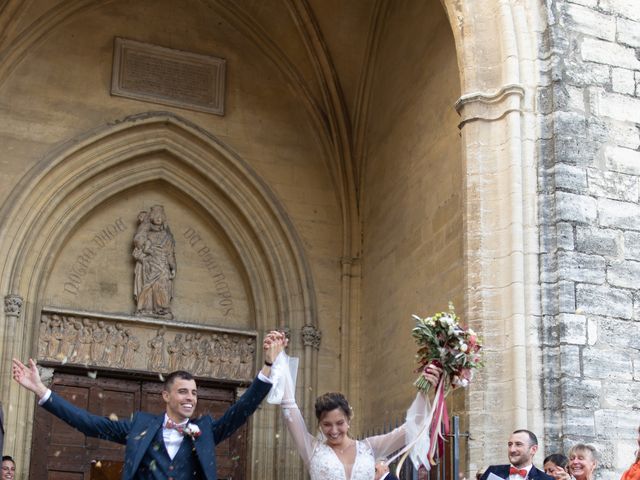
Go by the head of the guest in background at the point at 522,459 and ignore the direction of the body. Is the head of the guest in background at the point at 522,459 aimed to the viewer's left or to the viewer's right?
to the viewer's left

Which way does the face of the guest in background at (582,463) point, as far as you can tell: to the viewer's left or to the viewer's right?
to the viewer's left

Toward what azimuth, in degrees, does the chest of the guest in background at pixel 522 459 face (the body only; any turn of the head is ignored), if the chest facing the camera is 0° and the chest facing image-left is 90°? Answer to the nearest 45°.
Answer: approximately 45°

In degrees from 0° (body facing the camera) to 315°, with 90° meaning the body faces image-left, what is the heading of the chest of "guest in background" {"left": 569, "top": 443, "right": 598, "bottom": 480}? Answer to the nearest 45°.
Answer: approximately 45°

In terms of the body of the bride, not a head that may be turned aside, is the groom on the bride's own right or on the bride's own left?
on the bride's own right

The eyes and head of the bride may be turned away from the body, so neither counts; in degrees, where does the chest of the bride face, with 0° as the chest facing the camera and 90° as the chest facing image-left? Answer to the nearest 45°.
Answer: approximately 0°
